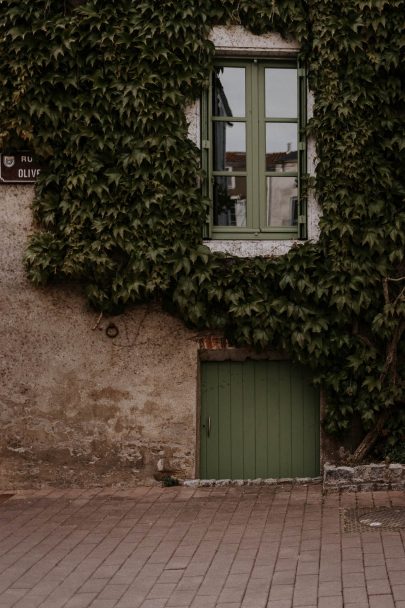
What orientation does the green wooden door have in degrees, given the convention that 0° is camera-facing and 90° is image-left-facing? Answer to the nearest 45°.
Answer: approximately 0°
